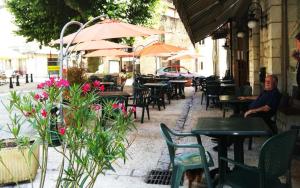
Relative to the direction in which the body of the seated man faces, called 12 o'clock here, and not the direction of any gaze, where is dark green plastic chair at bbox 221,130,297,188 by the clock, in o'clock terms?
The dark green plastic chair is roughly at 9 o'clock from the seated man.

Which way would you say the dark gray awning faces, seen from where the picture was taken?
facing to the left of the viewer

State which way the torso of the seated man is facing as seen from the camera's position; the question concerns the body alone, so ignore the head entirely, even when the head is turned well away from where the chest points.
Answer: to the viewer's left
